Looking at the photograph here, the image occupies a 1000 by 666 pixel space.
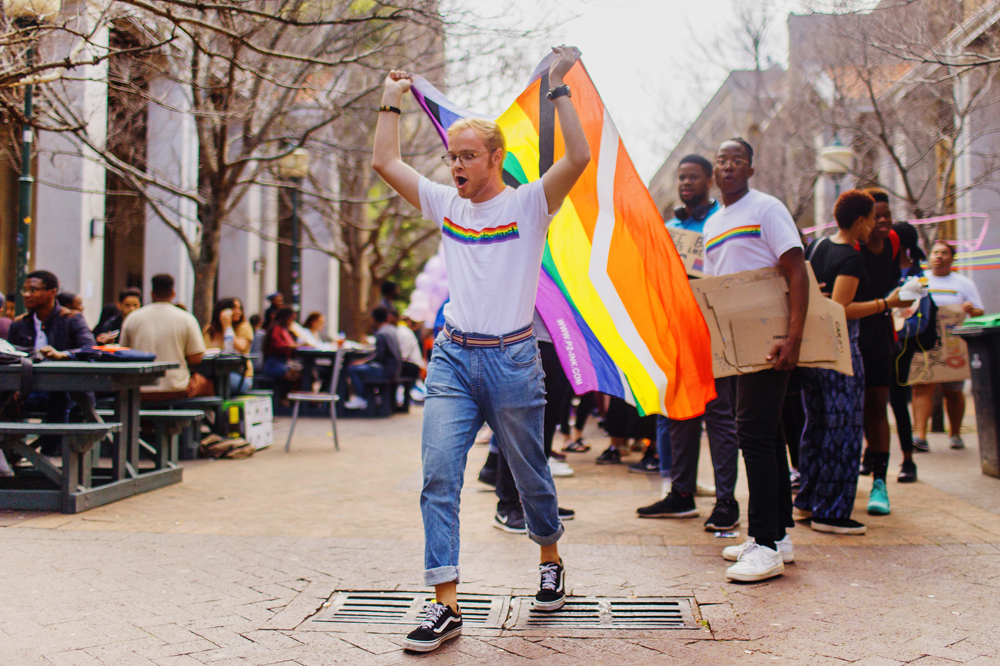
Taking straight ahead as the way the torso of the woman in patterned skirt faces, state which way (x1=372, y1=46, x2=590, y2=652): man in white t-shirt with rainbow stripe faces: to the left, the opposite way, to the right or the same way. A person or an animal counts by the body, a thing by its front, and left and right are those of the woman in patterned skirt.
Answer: to the right

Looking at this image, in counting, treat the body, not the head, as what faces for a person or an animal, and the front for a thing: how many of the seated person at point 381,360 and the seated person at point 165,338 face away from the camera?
1

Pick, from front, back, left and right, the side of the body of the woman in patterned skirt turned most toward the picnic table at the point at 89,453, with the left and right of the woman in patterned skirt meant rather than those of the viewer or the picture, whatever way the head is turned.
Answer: back

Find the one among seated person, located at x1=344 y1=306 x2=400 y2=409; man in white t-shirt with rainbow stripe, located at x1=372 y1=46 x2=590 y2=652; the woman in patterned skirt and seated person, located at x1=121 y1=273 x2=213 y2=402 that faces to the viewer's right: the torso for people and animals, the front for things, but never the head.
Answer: the woman in patterned skirt

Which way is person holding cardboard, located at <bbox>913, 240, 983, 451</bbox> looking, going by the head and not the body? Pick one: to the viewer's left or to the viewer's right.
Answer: to the viewer's left

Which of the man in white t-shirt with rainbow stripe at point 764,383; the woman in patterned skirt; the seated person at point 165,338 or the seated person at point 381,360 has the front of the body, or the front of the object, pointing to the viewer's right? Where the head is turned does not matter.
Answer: the woman in patterned skirt

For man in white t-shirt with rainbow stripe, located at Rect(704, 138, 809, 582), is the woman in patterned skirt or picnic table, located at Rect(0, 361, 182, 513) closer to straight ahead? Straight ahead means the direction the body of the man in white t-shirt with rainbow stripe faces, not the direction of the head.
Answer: the picnic table

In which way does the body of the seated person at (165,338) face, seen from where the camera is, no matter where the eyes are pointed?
away from the camera

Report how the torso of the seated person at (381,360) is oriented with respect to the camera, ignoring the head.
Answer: to the viewer's left

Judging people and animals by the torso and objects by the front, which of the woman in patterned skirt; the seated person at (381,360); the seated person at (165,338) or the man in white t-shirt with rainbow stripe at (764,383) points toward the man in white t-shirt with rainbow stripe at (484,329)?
the man in white t-shirt with rainbow stripe at (764,383)

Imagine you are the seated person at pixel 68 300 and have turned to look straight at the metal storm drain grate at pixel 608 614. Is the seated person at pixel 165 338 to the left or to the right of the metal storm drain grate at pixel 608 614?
left

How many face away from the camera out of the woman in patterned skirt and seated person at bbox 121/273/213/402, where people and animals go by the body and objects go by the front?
1

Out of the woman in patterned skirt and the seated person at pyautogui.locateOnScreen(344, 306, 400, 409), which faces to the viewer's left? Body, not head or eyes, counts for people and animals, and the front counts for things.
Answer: the seated person

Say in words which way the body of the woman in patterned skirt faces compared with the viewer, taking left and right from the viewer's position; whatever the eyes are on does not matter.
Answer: facing to the right of the viewer

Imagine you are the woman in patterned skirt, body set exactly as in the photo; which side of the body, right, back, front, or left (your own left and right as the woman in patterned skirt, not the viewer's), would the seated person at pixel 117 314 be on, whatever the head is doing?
back

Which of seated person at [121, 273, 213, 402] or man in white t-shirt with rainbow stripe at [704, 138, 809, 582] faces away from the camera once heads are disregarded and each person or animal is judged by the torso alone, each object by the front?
the seated person
